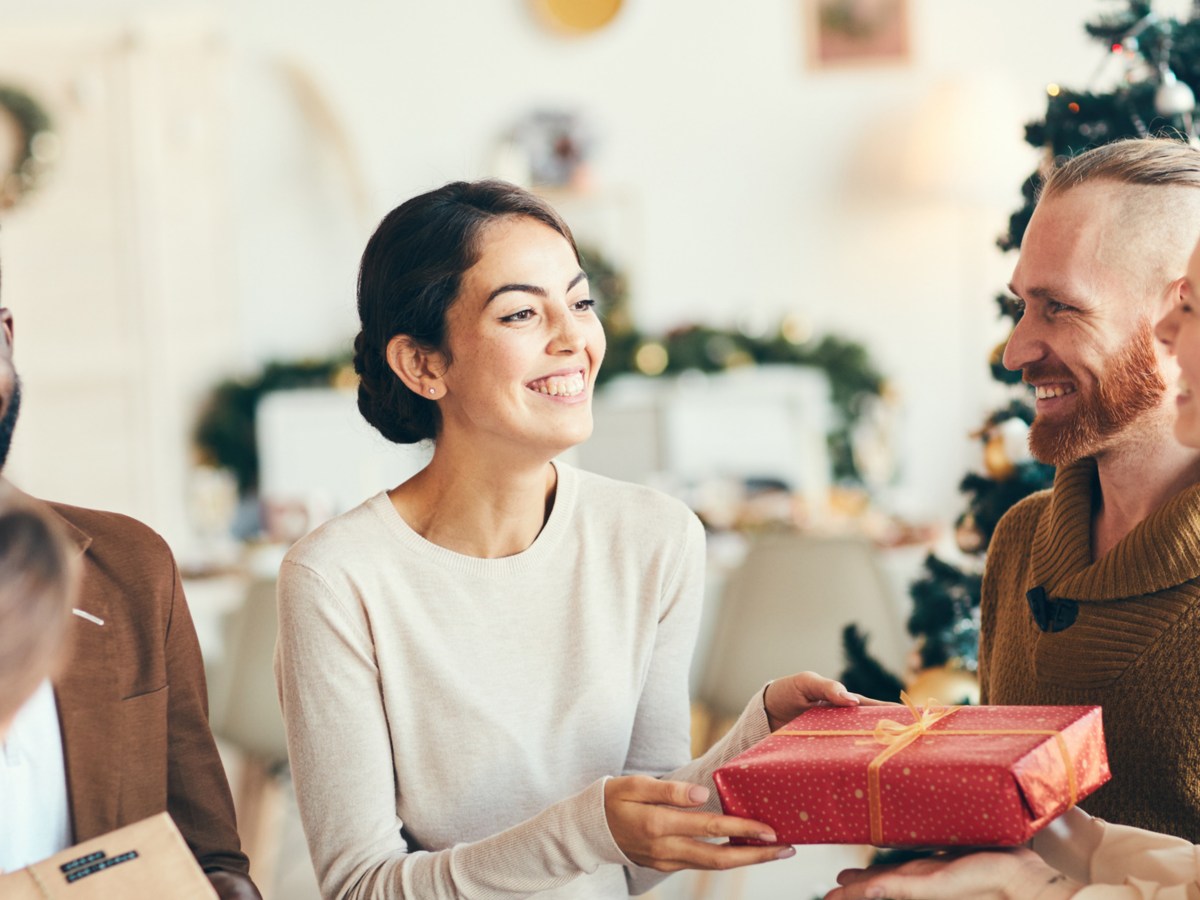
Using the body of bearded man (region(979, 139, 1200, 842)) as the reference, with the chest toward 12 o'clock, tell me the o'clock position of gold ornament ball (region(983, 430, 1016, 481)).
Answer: The gold ornament ball is roughly at 4 o'clock from the bearded man.

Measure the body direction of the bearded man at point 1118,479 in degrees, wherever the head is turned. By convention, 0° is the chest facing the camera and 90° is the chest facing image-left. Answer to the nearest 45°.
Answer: approximately 45°

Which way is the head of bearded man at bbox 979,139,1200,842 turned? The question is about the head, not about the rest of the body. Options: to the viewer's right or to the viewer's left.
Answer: to the viewer's left

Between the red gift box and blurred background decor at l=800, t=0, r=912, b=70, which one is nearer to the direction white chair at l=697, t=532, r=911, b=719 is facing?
the blurred background decor

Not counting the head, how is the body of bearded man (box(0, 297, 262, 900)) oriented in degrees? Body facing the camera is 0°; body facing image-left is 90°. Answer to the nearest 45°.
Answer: approximately 0°

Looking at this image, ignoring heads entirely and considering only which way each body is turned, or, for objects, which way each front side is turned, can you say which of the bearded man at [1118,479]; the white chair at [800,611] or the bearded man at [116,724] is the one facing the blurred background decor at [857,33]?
the white chair

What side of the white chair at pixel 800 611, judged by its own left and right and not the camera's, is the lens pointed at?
back

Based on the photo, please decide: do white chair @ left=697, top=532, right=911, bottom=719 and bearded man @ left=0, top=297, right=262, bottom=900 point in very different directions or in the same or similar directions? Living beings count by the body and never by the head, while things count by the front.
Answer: very different directions

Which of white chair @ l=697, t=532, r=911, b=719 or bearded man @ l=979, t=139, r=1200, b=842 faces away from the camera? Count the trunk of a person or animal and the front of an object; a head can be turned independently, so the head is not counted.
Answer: the white chair

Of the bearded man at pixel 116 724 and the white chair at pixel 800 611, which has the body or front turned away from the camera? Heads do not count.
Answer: the white chair

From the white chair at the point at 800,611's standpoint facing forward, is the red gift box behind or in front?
behind
